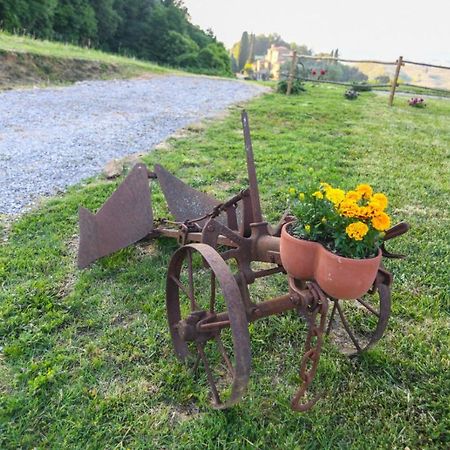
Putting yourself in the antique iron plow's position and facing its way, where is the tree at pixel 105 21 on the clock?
The tree is roughly at 7 o'clock from the antique iron plow.
